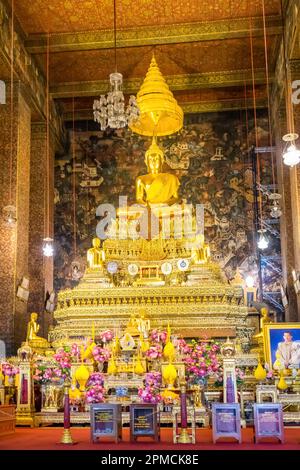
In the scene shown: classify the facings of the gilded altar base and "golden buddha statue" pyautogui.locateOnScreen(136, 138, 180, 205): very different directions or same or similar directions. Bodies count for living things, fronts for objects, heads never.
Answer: same or similar directions

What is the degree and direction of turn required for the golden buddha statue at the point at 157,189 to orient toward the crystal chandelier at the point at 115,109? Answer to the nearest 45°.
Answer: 0° — it already faces it

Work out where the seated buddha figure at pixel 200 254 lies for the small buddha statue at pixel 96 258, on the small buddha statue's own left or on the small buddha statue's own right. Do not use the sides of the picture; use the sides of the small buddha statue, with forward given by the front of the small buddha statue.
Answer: on the small buddha statue's own left

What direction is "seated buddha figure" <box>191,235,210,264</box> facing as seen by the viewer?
toward the camera

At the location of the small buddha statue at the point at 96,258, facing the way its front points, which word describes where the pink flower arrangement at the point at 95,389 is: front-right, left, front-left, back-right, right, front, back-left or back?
front

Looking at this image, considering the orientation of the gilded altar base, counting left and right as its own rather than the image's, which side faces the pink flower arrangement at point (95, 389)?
front

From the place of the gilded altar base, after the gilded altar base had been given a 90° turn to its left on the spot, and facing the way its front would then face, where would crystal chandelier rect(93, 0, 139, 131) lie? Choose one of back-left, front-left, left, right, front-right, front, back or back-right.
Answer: right

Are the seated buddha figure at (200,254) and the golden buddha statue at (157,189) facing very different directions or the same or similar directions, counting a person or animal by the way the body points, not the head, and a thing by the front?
same or similar directions

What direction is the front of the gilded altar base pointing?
toward the camera

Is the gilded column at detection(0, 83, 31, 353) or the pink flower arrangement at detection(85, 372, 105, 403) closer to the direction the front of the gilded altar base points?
the pink flower arrangement

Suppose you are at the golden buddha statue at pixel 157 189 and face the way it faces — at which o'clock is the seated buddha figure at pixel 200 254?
The seated buddha figure is roughly at 11 o'clock from the golden buddha statue.
